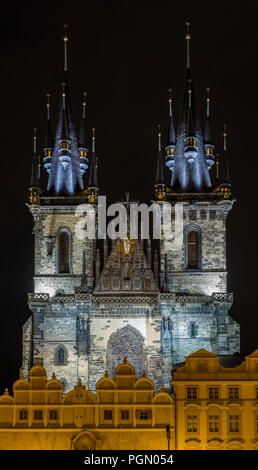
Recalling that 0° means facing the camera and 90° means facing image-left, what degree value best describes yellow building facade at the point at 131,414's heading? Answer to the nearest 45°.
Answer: approximately 0°
